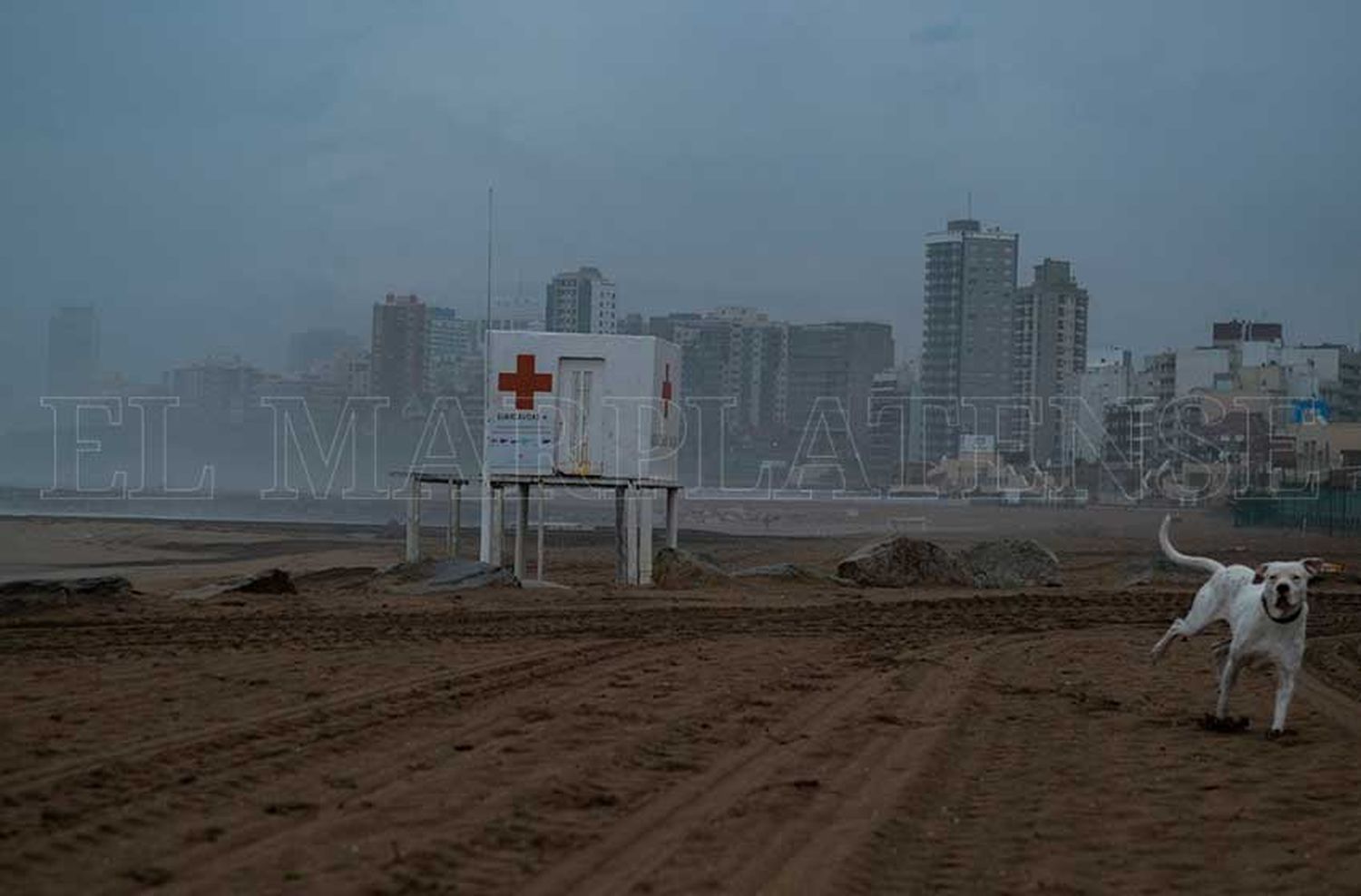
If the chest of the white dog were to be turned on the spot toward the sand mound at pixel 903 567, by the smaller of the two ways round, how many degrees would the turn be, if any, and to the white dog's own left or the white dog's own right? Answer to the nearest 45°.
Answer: approximately 135° to the white dog's own left

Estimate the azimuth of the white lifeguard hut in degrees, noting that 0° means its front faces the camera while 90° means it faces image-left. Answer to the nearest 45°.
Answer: approximately 0°

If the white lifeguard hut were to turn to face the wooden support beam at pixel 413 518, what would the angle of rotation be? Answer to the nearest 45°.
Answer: approximately 135° to its right

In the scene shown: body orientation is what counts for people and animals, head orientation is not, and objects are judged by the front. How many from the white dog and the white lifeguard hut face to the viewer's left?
0

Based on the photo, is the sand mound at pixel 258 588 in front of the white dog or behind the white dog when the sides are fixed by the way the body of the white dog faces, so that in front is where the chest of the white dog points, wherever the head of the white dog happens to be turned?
behind

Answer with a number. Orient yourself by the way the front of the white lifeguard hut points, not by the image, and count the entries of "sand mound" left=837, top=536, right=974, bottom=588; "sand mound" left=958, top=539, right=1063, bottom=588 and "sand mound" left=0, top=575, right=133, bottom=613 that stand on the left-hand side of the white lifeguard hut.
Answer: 2

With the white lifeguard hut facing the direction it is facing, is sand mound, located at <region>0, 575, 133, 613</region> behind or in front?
in front

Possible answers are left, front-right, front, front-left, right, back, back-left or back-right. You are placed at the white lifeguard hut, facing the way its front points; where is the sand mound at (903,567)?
left

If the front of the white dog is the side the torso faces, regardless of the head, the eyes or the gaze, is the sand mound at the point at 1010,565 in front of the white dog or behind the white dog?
behind

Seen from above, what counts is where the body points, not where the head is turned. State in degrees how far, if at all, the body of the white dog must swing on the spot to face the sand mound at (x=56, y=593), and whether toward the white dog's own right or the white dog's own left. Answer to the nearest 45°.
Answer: approximately 135° to the white dog's own right

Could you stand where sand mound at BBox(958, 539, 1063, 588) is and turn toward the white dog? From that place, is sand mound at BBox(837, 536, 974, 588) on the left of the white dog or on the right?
right

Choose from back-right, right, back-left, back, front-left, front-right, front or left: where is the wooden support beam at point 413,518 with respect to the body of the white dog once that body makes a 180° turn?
front

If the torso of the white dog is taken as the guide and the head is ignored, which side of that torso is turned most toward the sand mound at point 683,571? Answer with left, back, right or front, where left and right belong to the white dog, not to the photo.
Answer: back

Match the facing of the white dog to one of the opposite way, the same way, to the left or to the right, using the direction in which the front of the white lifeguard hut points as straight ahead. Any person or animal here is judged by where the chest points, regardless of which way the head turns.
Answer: the same way

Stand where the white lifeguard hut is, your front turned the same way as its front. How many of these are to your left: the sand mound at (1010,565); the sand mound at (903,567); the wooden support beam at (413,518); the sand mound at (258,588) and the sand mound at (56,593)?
2

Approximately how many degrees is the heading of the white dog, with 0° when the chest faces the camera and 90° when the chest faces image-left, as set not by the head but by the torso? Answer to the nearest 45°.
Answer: approximately 315°
